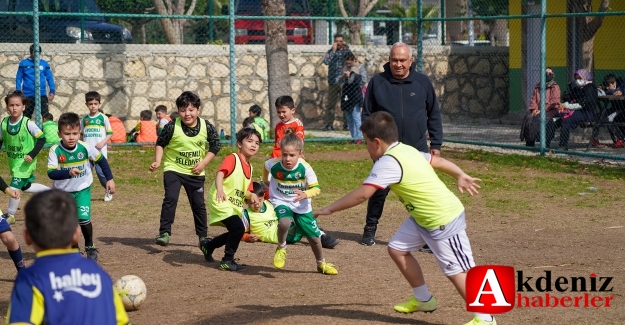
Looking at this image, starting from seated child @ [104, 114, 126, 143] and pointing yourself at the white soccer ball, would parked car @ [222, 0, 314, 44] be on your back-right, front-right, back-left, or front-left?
back-left

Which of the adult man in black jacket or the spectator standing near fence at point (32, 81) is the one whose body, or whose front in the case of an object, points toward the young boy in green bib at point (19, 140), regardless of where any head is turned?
the spectator standing near fence

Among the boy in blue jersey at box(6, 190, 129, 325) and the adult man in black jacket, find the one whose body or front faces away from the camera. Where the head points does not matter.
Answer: the boy in blue jersey

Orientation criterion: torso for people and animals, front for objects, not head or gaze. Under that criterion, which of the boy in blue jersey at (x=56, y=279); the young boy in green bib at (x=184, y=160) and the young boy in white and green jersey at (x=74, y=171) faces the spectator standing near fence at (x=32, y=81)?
the boy in blue jersey

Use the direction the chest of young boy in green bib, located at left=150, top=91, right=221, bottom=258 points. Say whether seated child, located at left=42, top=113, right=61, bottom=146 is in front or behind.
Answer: behind

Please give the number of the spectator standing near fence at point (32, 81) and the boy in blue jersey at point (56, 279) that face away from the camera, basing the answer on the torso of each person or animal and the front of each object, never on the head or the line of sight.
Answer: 1

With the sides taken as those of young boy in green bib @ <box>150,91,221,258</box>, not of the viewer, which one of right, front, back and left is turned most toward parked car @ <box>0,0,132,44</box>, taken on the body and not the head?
back

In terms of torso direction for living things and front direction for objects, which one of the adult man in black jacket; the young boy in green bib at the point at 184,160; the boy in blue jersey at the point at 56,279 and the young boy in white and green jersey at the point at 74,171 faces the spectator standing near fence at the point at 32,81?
the boy in blue jersey

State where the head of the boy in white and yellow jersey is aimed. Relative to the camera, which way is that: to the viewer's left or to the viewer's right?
to the viewer's left

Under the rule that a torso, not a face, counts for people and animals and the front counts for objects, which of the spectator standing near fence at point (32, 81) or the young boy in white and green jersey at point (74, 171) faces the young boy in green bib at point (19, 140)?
the spectator standing near fence

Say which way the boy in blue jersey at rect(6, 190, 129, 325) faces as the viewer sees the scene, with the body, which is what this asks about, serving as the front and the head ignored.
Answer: away from the camera

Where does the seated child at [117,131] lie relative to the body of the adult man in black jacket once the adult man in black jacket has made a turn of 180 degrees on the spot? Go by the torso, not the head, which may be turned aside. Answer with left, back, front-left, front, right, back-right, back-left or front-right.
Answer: front-left

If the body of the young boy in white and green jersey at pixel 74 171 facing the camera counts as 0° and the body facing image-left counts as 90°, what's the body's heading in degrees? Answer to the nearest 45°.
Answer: approximately 0°

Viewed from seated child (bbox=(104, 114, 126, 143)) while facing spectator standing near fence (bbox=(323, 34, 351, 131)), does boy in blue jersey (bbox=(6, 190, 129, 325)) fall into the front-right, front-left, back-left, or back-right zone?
back-right

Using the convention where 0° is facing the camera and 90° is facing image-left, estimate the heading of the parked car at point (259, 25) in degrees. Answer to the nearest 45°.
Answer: approximately 0°
